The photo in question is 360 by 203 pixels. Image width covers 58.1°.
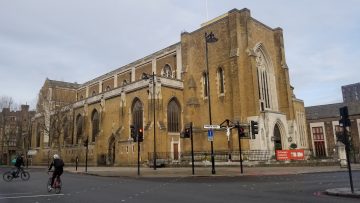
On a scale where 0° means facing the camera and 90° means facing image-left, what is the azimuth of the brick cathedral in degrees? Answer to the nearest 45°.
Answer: approximately 315°

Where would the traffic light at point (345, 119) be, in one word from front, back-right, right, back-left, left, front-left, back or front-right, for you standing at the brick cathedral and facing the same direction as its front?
front-right
